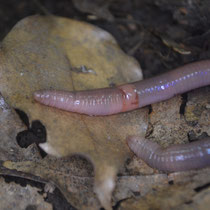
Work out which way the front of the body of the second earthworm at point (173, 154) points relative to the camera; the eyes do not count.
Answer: to the viewer's left

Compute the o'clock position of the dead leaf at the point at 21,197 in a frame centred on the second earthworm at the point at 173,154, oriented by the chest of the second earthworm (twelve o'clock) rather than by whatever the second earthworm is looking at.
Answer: The dead leaf is roughly at 11 o'clock from the second earthworm.

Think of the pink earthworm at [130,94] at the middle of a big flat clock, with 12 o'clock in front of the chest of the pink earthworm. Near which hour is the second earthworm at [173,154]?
The second earthworm is roughly at 8 o'clock from the pink earthworm.

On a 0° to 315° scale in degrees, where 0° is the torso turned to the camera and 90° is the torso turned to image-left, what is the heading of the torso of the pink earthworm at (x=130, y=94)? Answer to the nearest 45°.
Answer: approximately 90°

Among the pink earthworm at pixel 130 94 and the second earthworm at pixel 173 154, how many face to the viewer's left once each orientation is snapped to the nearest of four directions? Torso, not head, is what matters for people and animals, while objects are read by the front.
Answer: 2

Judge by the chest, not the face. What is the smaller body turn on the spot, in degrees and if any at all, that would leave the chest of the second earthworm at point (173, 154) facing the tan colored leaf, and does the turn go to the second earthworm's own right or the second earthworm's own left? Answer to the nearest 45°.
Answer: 0° — it already faces it

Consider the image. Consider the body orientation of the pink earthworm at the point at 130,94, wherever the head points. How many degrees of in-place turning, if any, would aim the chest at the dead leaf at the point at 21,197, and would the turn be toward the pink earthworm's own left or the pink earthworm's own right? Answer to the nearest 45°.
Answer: approximately 45° to the pink earthworm's own left
